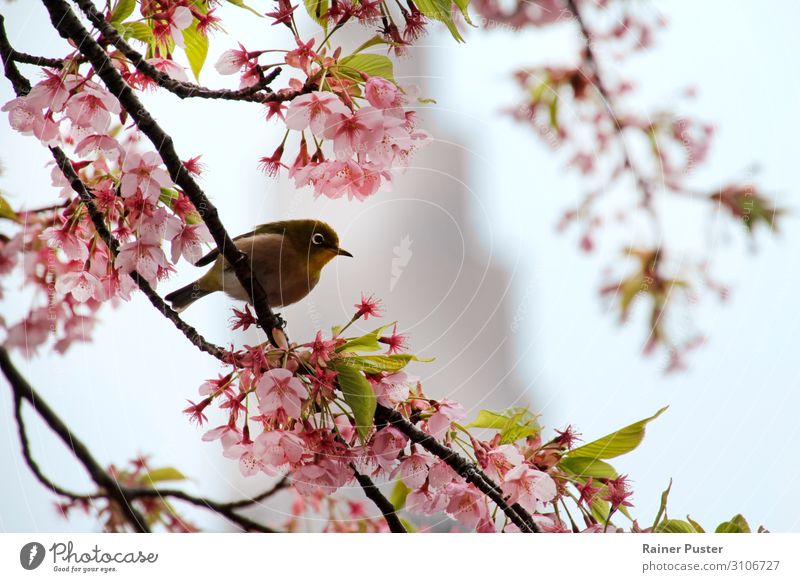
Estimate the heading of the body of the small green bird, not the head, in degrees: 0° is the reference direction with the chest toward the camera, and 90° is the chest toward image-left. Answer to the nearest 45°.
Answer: approximately 270°
